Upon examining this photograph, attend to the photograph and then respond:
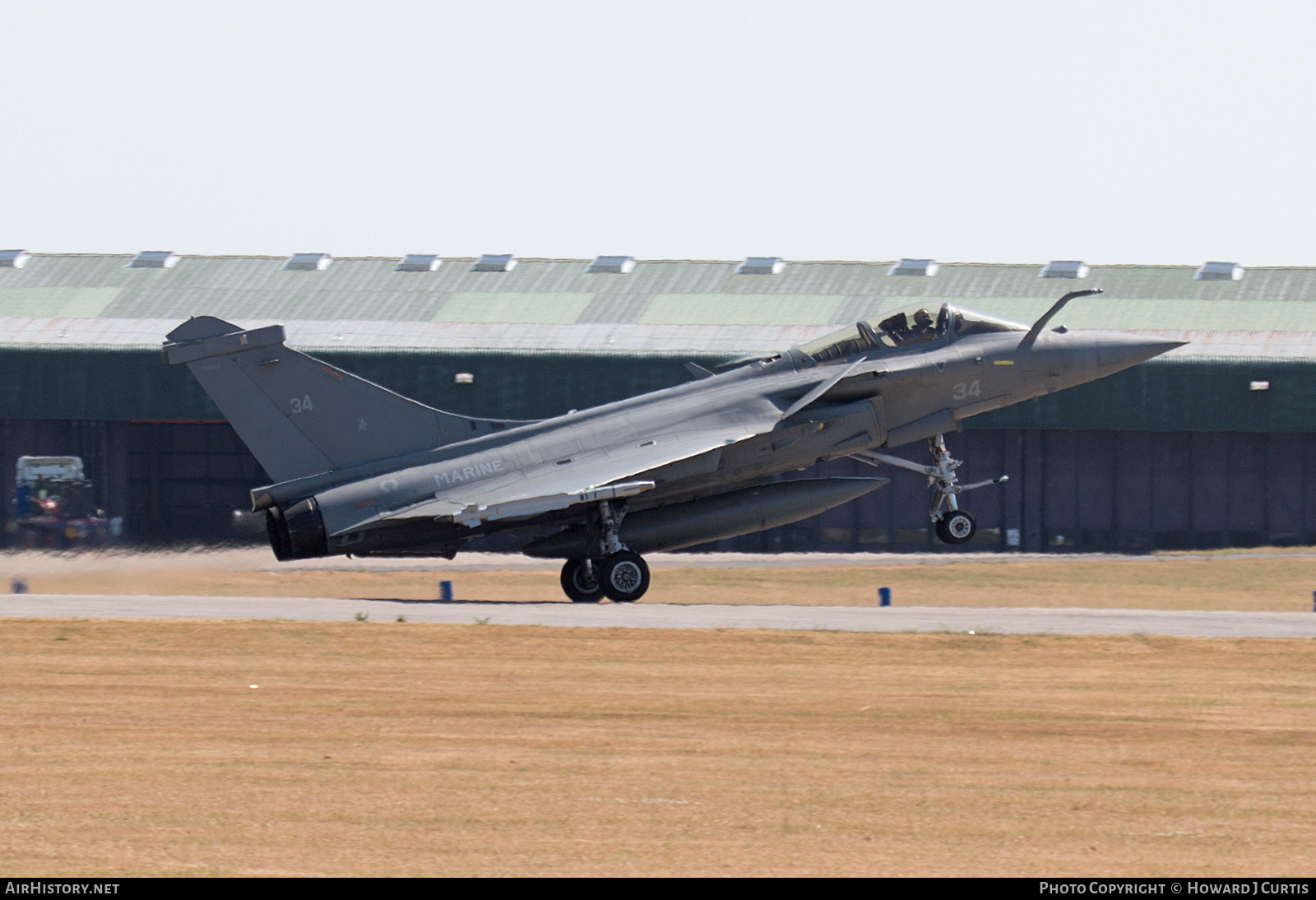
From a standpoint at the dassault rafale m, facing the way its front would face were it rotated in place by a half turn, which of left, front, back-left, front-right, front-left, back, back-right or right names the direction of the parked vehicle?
front-right

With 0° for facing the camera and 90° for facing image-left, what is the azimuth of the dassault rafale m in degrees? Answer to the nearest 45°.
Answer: approximately 270°
